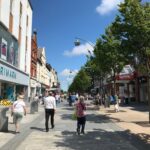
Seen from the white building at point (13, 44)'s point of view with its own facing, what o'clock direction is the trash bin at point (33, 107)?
The trash bin is roughly at 1 o'clock from the white building.

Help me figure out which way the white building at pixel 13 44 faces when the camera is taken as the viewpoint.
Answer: facing the viewer and to the right of the viewer

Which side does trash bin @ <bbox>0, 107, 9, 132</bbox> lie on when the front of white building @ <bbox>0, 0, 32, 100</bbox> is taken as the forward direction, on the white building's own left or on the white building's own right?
on the white building's own right

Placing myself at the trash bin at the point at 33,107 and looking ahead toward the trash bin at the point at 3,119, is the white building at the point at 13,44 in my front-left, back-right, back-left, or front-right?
back-right
